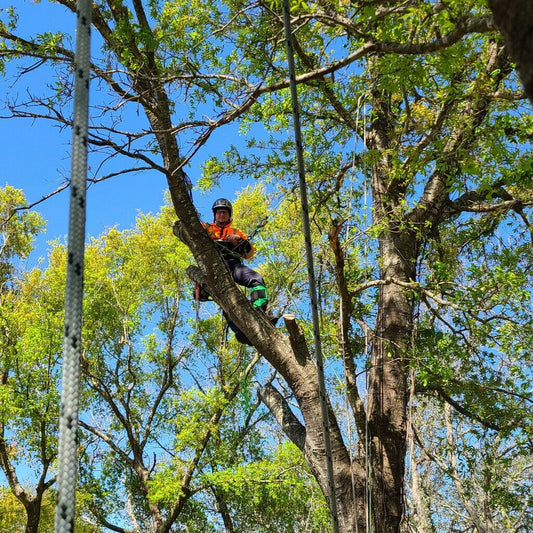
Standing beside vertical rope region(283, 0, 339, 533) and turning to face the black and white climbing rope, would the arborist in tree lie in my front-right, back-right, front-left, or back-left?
back-right

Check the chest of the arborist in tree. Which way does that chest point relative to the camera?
toward the camera

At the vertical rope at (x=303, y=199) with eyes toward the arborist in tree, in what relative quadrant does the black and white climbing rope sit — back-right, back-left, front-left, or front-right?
back-left

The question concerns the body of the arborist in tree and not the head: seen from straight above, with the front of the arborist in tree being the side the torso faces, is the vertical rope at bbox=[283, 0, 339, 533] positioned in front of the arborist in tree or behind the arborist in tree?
in front

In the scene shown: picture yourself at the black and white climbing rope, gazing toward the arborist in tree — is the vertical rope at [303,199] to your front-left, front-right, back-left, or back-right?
front-right

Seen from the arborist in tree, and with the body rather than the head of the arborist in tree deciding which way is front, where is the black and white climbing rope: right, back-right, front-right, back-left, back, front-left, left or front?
front
